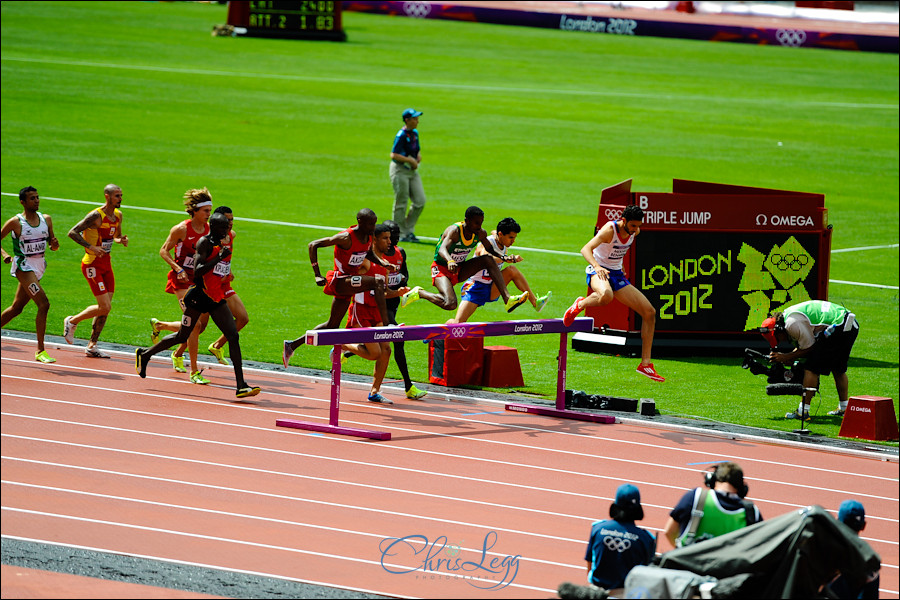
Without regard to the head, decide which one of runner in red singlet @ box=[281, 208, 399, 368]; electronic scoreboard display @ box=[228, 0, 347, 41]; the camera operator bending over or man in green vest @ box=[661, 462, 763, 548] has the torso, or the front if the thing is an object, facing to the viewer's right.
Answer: the runner in red singlet

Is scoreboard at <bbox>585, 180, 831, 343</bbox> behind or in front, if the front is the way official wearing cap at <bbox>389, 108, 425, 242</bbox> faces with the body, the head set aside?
in front

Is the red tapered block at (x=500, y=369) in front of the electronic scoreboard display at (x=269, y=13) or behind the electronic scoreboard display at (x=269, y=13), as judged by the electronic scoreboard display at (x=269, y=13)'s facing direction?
in front

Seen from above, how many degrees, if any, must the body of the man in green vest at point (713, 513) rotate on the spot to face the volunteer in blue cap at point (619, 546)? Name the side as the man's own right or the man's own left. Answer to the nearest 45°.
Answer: approximately 90° to the man's own left

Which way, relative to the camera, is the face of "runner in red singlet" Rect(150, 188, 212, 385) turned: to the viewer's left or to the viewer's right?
to the viewer's right

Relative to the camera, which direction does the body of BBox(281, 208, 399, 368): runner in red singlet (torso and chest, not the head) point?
to the viewer's right

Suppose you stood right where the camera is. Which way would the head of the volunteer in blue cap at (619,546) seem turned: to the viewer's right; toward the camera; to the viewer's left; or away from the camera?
away from the camera

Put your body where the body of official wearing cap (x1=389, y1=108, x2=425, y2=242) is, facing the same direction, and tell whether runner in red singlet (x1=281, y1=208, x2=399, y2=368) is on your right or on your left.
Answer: on your right

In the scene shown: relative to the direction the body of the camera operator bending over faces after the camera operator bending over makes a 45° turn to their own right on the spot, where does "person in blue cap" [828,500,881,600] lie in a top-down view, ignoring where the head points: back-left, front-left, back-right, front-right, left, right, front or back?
back-left
